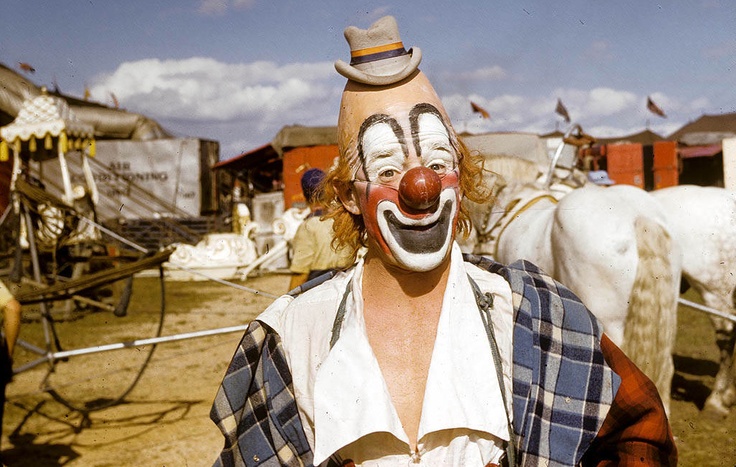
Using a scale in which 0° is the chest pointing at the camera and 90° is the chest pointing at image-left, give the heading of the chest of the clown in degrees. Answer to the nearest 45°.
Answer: approximately 0°

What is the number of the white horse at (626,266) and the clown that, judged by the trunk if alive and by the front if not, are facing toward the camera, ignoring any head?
1

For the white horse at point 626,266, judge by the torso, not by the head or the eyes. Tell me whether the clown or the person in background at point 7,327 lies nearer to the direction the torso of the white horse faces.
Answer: the person in background

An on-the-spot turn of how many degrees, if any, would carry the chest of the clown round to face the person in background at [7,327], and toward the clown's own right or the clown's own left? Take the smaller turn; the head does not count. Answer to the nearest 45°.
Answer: approximately 135° to the clown's own right

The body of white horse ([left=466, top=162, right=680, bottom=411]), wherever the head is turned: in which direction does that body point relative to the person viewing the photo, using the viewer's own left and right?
facing away from the viewer and to the left of the viewer

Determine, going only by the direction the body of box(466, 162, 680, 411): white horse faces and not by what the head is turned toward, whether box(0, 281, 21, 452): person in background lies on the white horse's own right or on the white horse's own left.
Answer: on the white horse's own left

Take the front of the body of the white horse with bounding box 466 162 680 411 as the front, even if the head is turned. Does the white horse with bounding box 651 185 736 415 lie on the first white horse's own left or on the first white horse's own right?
on the first white horse's own right

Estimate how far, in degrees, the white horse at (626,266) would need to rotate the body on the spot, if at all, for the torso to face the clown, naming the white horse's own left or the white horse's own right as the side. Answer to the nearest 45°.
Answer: approximately 135° to the white horse's own left

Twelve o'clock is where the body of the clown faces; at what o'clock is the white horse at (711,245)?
The white horse is roughly at 7 o'clock from the clown.
